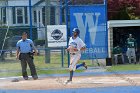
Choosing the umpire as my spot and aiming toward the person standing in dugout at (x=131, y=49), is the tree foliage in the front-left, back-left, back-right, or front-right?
front-left

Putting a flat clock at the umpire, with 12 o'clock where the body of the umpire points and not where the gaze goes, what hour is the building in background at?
The building in background is roughly at 6 o'clock from the umpire.

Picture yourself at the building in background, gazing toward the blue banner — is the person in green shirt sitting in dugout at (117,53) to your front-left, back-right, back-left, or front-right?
front-left

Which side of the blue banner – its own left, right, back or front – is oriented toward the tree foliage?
back

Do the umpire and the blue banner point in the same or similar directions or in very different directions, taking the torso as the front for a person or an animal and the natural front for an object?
same or similar directions

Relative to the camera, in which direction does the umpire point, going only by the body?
toward the camera

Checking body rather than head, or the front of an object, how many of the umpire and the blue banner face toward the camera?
2

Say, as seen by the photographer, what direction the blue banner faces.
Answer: facing the viewer

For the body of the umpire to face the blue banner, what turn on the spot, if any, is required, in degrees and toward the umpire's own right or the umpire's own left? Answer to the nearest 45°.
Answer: approximately 135° to the umpire's own left

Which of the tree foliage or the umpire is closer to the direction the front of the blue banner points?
the umpire
